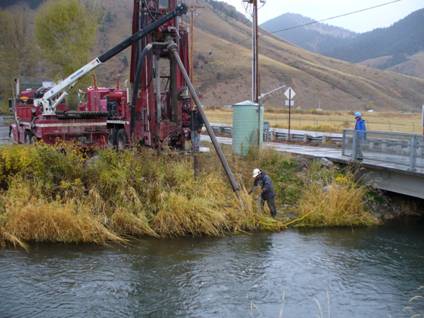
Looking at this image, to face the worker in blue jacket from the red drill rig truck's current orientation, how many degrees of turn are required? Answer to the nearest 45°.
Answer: approximately 135° to its left

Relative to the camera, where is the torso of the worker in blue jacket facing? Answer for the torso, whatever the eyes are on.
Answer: to the viewer's left

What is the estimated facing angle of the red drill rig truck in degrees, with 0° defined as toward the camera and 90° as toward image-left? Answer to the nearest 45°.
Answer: approximately 90°

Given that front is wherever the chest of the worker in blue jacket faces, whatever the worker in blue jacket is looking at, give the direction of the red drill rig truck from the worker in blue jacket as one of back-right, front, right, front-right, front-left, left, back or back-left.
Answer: front

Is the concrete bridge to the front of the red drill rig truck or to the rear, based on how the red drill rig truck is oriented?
to the rear

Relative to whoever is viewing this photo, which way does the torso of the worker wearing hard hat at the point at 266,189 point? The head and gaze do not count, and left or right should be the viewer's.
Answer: facing to the left of the viewer

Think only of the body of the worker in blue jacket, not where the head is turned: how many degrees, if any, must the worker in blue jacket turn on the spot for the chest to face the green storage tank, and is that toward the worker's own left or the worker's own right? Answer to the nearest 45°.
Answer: approximately 45° to the worker's own right

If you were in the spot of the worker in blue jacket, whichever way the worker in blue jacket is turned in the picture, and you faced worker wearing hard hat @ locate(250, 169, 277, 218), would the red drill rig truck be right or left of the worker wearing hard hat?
right
